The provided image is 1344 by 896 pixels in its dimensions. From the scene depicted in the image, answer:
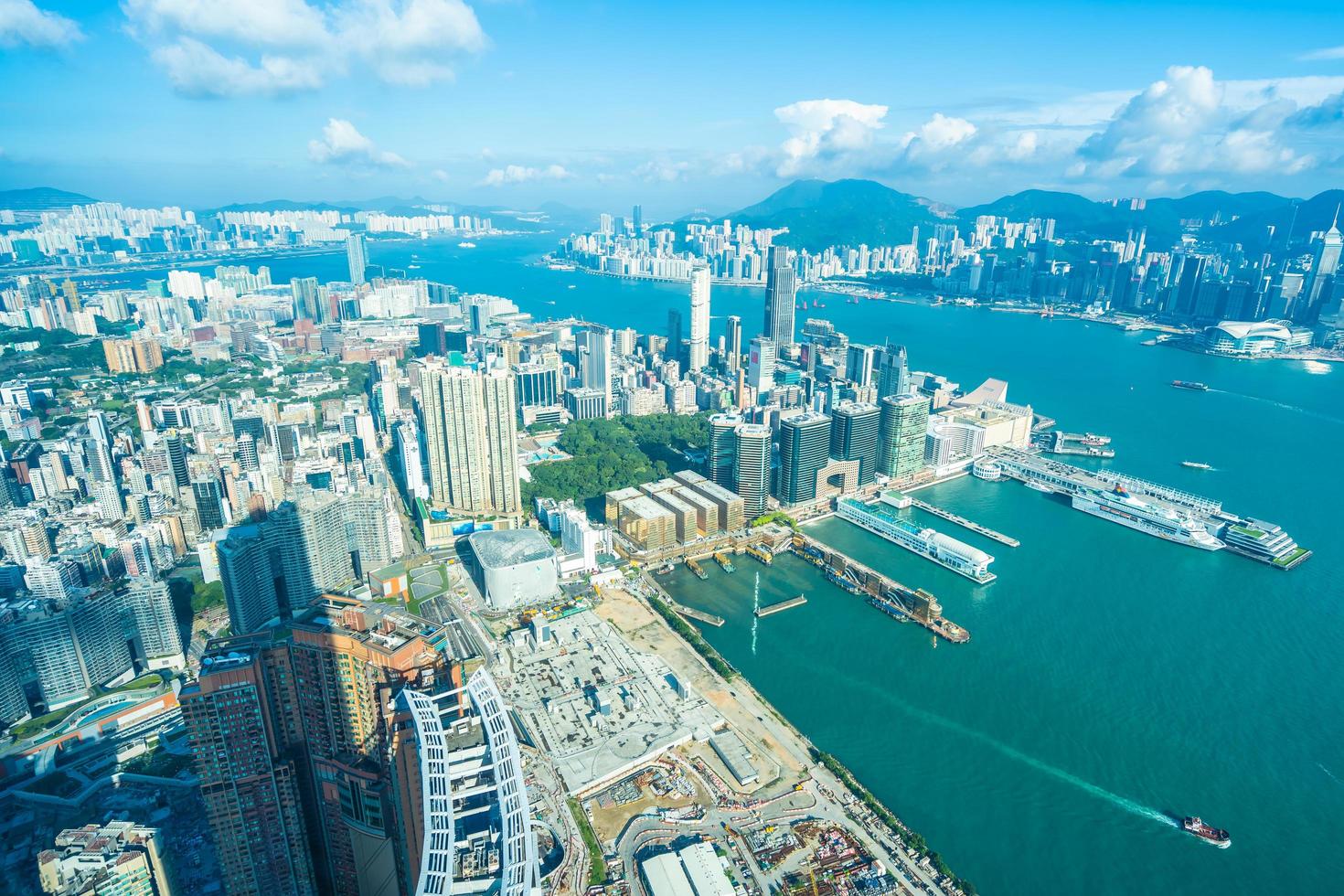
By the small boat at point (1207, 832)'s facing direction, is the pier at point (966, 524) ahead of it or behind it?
behind

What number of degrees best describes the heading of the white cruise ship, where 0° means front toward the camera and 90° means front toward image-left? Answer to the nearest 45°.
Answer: approximately 315°

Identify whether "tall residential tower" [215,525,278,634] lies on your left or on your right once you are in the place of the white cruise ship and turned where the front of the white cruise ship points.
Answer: on your right

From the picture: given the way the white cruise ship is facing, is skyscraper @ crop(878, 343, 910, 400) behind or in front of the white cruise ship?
behind

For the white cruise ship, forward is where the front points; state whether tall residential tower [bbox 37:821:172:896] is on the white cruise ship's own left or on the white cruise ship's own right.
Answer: on the white cruise ship's own right

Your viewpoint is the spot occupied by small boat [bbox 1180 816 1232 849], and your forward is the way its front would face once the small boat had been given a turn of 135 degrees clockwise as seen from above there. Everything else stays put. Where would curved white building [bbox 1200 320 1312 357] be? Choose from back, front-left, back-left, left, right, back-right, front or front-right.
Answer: right
